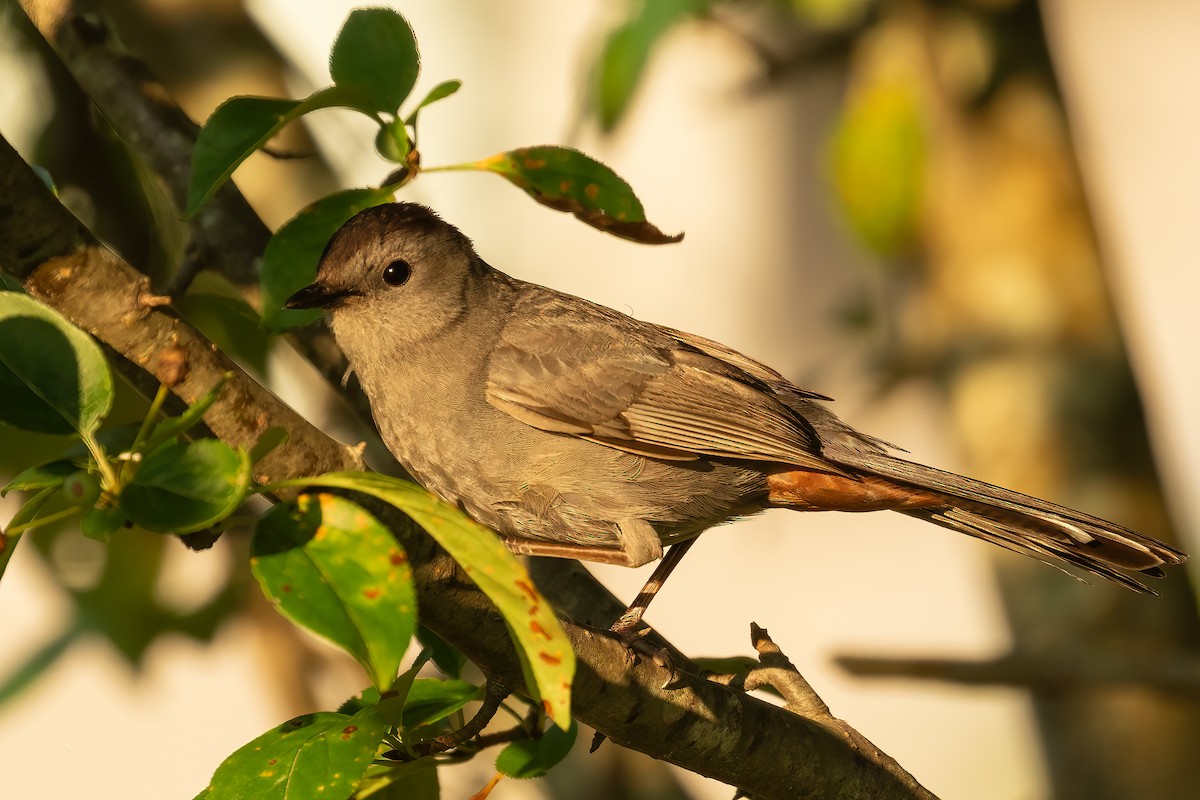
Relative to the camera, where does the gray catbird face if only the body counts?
to the viewer's left

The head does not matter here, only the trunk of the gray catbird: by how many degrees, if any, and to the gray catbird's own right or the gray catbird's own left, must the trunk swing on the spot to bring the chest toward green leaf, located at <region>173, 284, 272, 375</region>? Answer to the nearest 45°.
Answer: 0° — it already faces it

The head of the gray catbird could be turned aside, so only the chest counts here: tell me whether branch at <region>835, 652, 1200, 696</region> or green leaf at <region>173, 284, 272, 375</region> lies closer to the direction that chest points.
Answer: the green leaf

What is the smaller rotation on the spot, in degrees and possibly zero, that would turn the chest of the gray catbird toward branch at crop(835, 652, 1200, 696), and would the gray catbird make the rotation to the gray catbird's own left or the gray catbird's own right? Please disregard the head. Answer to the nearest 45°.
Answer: approximately 135° to the gray catbird's own right

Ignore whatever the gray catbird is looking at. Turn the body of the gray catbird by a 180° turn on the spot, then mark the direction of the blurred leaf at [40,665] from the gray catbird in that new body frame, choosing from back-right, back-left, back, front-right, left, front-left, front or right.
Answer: back-left
